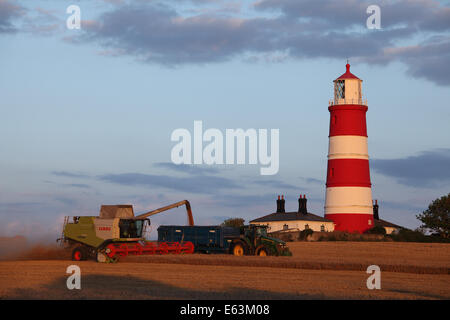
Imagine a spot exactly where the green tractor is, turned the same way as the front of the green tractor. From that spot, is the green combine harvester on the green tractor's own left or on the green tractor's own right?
on the green tractor's own right

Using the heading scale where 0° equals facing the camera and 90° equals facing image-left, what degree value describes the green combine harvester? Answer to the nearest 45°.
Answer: approximately 315°

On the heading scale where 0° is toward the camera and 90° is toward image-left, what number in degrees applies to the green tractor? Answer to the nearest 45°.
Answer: approximately 315°

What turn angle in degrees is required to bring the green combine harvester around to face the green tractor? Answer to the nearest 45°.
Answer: approximately 45° to its left
